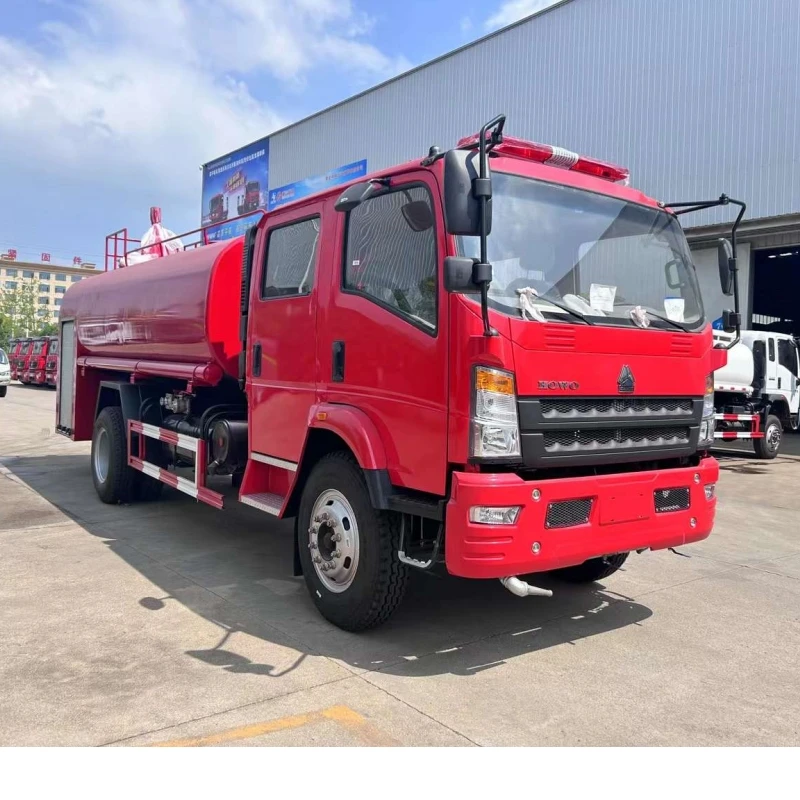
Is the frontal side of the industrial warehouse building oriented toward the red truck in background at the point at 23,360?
no

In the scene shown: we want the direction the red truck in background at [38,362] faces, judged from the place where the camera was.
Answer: facing the viewer and to the left of the viewer

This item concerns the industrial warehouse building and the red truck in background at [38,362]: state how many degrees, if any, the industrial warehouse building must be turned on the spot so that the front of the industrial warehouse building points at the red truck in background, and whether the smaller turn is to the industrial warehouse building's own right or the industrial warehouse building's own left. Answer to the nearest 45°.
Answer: approximately 90° to the industrial warehouse building's own right

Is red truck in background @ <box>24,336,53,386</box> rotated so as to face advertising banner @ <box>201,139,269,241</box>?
no

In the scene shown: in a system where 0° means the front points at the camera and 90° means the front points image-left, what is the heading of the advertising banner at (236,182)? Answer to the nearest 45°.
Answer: approximately 45°

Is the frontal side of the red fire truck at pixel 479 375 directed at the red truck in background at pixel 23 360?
no

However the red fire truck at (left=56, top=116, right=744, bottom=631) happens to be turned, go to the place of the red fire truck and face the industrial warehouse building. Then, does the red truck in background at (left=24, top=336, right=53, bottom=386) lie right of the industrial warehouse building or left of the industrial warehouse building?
left

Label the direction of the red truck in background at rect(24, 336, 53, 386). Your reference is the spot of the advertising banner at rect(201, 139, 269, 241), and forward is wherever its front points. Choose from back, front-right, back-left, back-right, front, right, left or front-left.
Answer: front-right

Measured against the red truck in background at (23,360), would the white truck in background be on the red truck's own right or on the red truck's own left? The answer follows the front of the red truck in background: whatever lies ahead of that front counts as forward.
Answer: on the red truck's own left

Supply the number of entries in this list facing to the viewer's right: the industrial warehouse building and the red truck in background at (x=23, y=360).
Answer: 0

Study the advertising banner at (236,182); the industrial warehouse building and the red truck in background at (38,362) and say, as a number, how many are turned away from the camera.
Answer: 0

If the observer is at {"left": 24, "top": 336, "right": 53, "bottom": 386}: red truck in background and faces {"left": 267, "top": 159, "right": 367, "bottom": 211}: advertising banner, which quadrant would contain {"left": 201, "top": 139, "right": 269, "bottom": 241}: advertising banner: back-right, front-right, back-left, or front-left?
front-left

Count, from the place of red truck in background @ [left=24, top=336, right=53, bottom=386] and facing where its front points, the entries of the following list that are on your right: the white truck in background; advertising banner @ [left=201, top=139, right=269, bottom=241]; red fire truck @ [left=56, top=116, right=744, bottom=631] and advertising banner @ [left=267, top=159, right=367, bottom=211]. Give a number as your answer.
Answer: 0

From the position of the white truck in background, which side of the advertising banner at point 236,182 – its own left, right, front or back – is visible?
left

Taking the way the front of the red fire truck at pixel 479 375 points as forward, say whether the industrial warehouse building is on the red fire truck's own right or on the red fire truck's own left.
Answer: on the red fire truck's own left

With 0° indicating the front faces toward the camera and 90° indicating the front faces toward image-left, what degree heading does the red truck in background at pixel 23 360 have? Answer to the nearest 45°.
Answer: approximately 45°

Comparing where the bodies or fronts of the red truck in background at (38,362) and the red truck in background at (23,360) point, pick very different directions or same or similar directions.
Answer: same or similar directions

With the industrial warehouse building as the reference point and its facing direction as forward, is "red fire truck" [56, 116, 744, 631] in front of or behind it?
in front

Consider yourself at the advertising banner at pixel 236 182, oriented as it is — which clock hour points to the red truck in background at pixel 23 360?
The red truck in background is roughly at 2 o'clock from the advertising banner.
